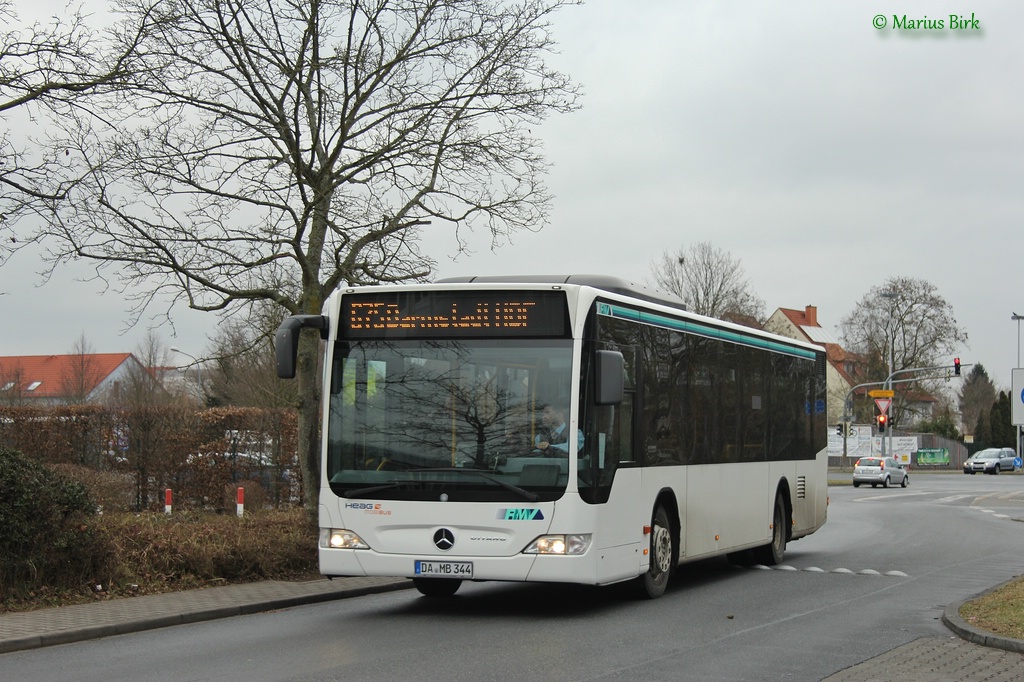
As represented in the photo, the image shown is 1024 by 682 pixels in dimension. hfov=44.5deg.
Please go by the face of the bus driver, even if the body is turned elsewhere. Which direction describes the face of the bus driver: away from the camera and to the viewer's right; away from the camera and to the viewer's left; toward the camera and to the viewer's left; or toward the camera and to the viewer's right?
toward the camera and to the viewer's left

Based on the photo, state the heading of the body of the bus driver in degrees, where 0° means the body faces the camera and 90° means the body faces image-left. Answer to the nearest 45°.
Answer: approximately 45°

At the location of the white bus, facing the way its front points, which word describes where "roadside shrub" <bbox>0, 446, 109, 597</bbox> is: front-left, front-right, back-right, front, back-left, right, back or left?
front-right

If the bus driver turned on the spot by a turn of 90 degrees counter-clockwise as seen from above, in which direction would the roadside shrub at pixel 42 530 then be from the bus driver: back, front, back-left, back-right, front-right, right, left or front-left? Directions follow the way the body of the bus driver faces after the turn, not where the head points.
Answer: back-right

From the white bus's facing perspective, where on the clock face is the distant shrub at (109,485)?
The distant shrub is roughly at 3 o'clock from the white bus.

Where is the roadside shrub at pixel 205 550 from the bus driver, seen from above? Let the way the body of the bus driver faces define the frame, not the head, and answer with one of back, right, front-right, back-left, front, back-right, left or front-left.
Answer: right

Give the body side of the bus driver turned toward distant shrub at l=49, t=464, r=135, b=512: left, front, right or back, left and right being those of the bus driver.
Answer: right

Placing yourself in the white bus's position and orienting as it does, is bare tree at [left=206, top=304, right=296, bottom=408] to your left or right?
on your right

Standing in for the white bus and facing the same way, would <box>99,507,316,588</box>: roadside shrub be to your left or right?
on your right
